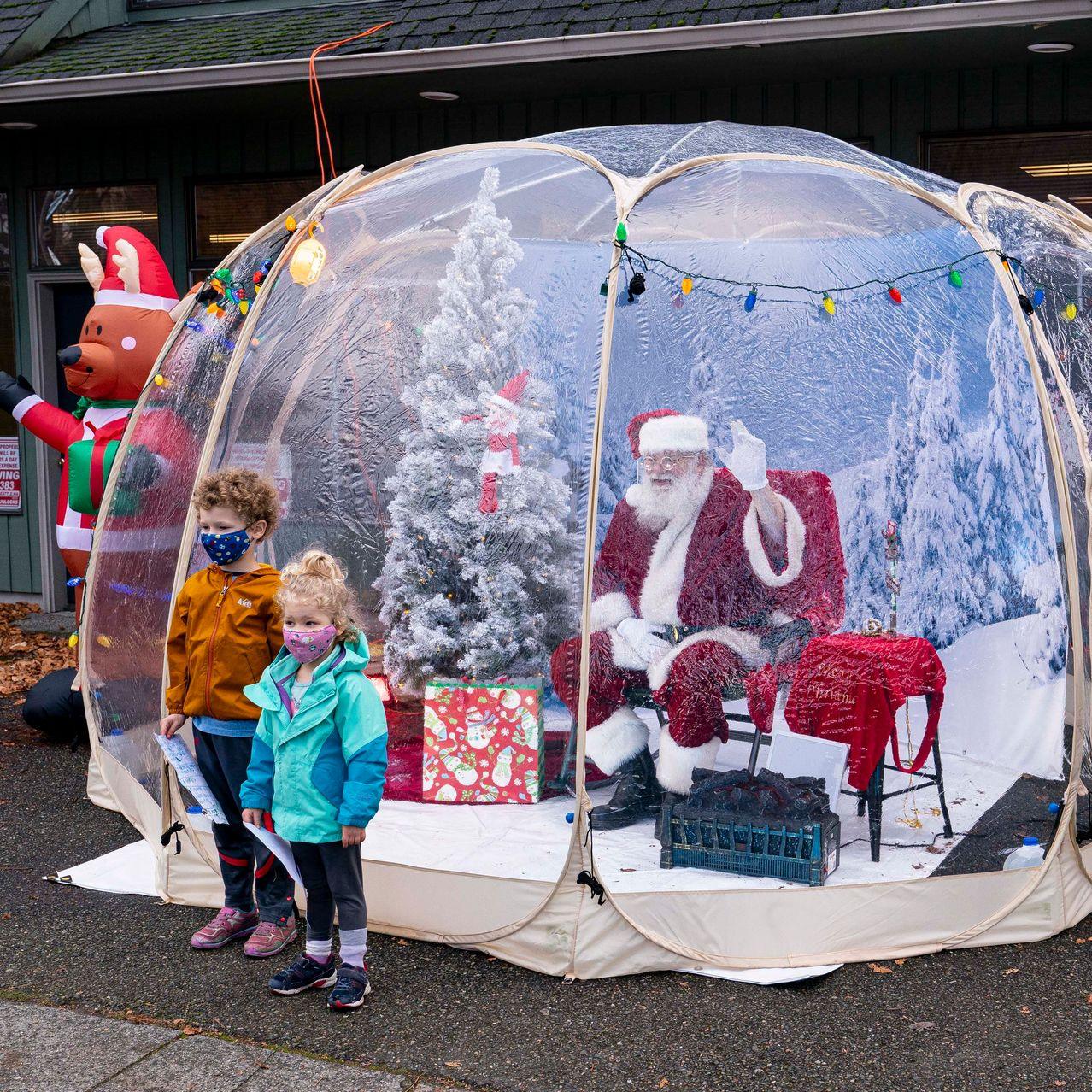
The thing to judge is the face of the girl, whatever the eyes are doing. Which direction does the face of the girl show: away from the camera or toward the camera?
toward the camera

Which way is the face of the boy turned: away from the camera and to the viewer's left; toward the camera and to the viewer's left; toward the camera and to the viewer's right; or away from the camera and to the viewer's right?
toward the camera and to the viewer's left

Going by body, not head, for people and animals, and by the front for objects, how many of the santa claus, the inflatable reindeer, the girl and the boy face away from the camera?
0

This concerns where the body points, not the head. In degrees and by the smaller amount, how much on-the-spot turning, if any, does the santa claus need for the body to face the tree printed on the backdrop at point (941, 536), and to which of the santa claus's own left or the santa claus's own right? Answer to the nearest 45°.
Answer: approximately 135° to the santa claus's own left

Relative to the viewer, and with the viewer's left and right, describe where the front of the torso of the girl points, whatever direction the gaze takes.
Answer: facing the viewer and to the left of the viewer

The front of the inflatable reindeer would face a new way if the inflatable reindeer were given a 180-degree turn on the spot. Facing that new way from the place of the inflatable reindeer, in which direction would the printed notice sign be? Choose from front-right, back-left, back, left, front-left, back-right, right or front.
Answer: front-left

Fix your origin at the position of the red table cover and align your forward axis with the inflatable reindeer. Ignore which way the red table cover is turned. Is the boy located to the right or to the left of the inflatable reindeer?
left

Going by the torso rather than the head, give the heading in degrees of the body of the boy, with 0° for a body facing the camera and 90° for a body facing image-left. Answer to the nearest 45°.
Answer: approximately 45°

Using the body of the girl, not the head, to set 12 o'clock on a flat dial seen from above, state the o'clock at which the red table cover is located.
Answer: The red table cover is roughly at 7 o'clock from the girl.

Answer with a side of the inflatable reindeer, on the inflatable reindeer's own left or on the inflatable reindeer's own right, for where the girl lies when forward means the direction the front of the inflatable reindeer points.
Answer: on the inflatable reindeer's own left

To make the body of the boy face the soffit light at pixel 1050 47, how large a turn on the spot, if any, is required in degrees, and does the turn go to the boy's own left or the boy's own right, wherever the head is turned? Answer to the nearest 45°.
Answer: approximately 180°

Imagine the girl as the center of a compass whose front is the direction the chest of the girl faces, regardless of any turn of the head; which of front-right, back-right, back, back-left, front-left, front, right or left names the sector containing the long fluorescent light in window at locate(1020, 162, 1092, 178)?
back

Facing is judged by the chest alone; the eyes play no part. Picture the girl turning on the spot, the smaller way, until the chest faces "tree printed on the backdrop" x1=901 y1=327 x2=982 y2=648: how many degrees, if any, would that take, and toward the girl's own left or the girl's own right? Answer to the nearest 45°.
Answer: approximately 135° to the girl's own left

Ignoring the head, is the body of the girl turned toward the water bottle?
no

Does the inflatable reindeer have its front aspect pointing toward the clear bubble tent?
no

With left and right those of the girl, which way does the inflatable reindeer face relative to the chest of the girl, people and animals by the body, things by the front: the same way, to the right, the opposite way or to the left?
the same way

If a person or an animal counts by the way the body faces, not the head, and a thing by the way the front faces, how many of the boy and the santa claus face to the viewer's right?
0

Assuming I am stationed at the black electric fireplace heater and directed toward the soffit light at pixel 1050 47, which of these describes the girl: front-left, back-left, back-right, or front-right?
back-left
